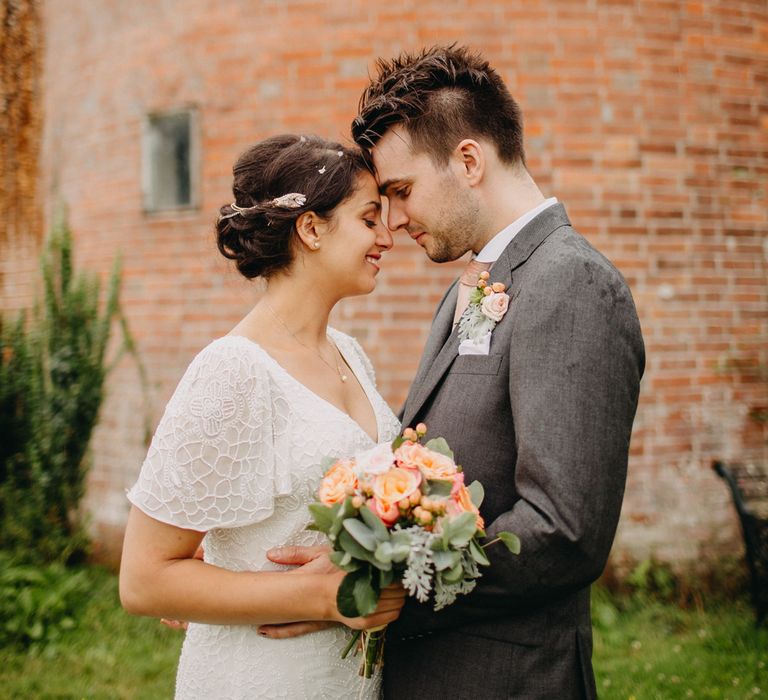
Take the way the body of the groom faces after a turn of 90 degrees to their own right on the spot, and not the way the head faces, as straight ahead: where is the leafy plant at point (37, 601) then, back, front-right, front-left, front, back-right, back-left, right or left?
front-left

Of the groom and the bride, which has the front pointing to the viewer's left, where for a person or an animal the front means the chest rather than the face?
the groom

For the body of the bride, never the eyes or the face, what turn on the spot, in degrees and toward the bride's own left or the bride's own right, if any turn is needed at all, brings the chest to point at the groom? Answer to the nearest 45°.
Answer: approximately 45° to the bride's own left

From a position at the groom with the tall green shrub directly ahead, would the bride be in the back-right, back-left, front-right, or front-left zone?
front-left

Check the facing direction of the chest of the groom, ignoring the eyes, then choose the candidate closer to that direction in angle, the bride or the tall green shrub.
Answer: the bride

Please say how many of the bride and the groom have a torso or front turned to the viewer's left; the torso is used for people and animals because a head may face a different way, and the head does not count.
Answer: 1

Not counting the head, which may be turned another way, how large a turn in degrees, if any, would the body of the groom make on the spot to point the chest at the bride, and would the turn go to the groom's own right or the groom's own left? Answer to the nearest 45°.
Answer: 0° — they already face them

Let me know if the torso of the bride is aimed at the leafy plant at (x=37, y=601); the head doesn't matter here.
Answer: no

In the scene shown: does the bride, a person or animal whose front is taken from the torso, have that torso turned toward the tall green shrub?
no

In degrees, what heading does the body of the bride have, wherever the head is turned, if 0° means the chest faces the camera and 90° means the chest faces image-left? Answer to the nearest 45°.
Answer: approximately 315°

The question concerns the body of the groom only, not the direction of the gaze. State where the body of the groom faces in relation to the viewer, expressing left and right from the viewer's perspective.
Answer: facing to the left of the viewer

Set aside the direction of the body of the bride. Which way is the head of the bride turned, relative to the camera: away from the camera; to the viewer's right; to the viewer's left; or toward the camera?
to the viewer's right
